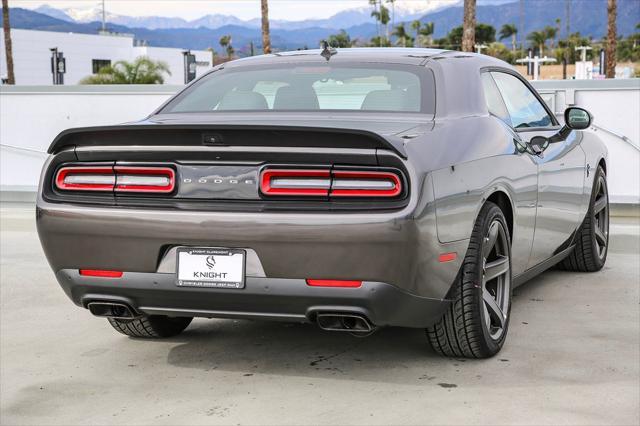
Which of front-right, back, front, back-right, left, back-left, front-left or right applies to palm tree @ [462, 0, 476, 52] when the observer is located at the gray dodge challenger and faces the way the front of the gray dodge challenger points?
front-left

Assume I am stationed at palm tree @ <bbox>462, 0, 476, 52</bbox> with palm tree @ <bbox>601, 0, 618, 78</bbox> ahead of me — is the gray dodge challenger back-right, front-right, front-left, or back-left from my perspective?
back-right

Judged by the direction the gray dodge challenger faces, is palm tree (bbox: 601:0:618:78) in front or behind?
in front

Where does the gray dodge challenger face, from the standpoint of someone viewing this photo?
facing away from the viewer and to the right of the viewer
